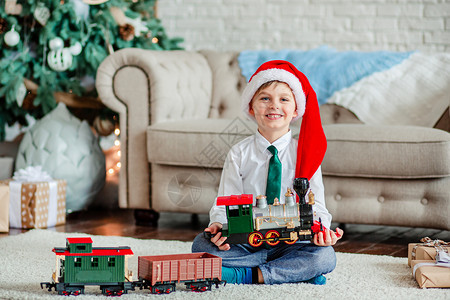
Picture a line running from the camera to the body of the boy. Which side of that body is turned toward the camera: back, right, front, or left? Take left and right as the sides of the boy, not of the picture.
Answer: front

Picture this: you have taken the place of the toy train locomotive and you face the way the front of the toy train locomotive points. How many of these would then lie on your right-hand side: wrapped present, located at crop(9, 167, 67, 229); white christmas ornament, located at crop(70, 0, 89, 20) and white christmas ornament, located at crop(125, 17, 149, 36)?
0

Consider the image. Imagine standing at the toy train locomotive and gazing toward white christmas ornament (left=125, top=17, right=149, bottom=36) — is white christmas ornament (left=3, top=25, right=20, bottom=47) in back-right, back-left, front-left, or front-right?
front-left

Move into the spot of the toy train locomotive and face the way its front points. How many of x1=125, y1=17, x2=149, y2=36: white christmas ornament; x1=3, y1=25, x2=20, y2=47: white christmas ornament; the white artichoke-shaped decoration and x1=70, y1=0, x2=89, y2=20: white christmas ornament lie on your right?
0

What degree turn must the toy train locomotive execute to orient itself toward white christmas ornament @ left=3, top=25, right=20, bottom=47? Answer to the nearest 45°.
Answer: approximately 135° to its left

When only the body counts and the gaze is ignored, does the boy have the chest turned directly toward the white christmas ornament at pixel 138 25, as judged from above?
no

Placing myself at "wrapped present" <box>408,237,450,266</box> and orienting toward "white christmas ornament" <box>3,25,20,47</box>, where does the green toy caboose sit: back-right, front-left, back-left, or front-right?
front-left

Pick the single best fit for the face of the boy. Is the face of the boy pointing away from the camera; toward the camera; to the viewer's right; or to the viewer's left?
toward the camera

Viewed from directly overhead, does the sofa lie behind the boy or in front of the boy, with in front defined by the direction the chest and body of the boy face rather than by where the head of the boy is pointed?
behind

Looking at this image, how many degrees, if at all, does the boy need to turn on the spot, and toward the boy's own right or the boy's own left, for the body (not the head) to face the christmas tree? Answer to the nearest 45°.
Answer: approximately 135° to the boy's own right

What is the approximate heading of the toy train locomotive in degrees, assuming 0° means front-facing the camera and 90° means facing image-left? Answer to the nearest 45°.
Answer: approximately 270°

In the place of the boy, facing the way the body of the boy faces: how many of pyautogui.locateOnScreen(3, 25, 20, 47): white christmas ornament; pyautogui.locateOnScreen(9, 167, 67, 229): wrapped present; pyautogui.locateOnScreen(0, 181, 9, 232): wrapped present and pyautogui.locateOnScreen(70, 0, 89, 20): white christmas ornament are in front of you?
0
